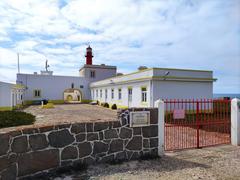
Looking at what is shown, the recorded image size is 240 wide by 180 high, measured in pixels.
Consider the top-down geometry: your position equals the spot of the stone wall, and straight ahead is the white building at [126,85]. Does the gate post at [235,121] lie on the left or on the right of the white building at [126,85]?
right

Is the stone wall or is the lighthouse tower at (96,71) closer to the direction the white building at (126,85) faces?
the stone wall

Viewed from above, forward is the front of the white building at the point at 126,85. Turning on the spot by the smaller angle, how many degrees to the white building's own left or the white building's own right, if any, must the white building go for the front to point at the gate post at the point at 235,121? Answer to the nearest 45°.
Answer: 0° — it already faces it

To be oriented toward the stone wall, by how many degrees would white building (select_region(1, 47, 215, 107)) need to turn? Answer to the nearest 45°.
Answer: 0° — it already faces it

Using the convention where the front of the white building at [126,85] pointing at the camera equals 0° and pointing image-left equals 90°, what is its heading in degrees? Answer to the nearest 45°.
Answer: approximately 0°
